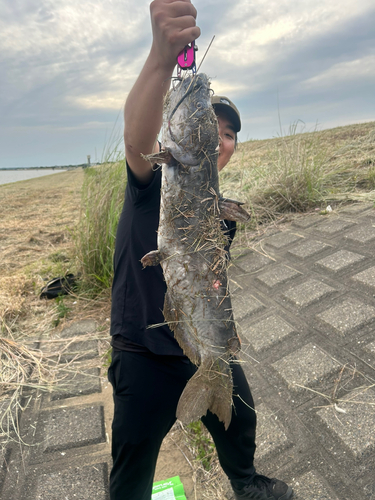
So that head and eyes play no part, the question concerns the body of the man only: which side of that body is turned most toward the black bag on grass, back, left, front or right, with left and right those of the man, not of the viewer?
back

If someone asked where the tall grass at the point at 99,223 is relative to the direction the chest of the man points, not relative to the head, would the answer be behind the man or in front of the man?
behind

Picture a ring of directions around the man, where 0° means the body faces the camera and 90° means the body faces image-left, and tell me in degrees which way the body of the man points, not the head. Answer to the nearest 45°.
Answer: approximately 315°
